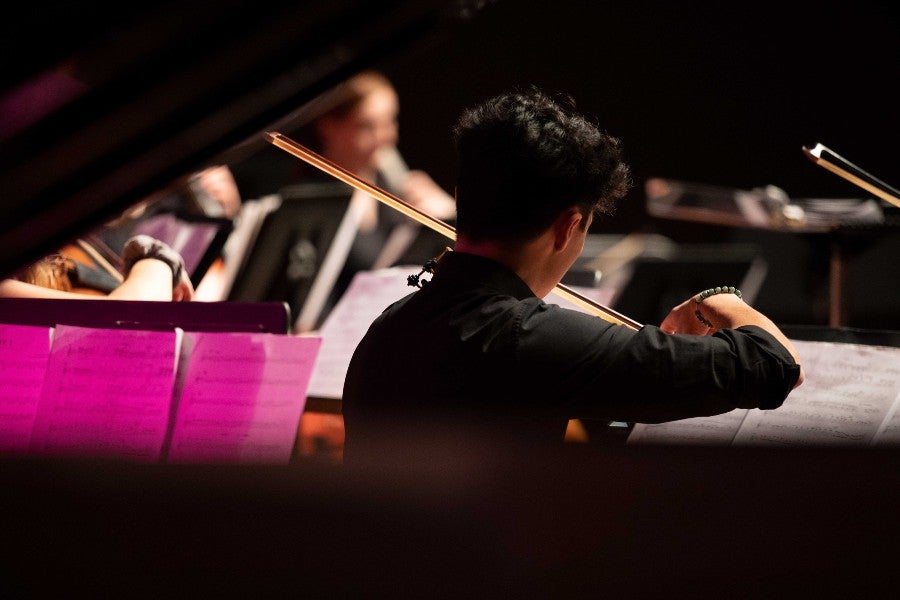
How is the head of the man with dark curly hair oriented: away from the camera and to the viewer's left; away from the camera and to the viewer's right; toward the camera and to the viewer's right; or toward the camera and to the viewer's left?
away from the camera and to the viewer's right

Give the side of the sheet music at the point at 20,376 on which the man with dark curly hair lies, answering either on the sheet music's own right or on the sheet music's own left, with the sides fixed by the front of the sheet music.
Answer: on the sheet music's own left

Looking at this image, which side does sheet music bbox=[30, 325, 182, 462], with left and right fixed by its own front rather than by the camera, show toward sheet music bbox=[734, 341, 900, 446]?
left

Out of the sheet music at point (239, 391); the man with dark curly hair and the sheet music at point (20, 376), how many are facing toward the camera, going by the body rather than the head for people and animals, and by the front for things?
2

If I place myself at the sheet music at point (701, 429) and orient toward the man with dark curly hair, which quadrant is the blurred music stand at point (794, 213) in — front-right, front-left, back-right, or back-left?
back-right

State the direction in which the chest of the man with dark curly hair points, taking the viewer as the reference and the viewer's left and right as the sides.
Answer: facing away from the viewer and to the right of the viewer
